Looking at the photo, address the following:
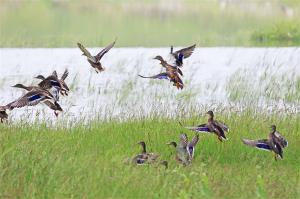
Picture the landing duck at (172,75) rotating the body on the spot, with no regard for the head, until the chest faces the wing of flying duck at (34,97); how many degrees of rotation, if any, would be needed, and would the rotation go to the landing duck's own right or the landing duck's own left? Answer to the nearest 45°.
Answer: approximately 45° to the landing duck's own left

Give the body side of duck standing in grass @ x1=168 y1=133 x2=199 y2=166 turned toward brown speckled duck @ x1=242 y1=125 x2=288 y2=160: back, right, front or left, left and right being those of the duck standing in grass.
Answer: back

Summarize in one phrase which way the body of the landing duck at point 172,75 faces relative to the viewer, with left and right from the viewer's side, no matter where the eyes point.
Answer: facing away from the viewer and to the left of the viewer

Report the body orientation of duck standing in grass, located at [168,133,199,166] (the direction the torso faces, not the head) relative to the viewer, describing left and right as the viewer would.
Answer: facing to the left of the viewer

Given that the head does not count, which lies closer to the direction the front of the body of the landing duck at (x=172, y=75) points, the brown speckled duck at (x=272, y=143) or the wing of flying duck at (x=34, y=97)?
the wing of flying duck
